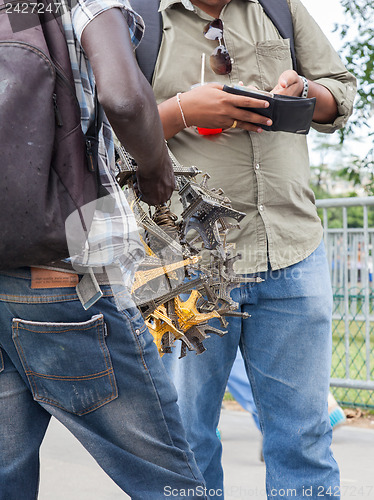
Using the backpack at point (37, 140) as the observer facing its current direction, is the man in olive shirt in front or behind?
behind

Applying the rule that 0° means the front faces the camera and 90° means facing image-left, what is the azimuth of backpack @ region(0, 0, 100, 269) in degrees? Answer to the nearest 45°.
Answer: approximately 45°

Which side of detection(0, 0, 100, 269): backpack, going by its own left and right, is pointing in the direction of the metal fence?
back
